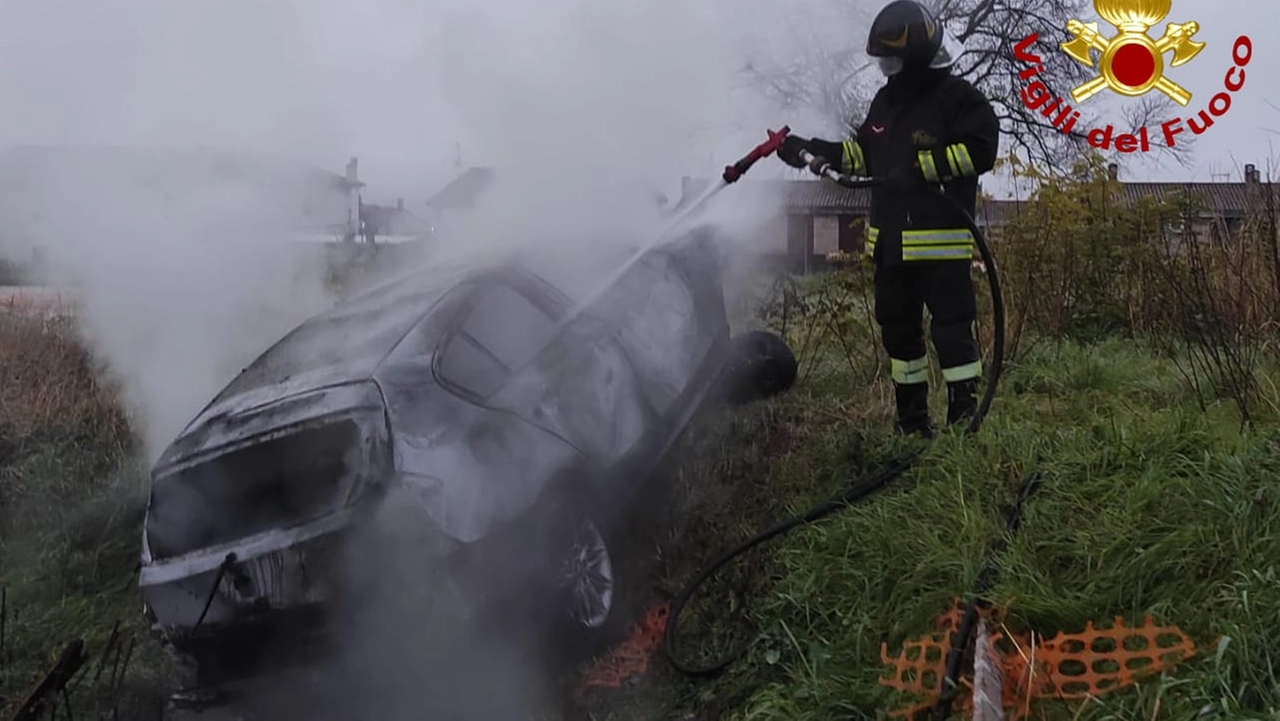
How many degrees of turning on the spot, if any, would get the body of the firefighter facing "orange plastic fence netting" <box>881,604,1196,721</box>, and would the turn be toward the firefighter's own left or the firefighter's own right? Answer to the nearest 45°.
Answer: approximately 45° to the firefighter's own left

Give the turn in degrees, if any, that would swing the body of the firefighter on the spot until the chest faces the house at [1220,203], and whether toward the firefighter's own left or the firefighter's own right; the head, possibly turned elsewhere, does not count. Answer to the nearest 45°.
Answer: approximately 180°

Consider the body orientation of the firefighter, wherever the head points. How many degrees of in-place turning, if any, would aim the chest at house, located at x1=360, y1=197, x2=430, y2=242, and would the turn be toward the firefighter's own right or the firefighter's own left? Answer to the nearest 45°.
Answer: approximately 90° to the firefighter's own right

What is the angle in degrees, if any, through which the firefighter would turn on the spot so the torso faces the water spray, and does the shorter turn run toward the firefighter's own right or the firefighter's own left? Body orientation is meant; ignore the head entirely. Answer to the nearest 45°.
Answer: approximately 45° to the firefighter's own right

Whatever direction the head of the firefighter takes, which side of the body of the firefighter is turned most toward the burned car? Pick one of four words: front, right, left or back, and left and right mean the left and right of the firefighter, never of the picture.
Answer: front

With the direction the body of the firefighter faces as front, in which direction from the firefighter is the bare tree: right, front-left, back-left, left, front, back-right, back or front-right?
back-right
